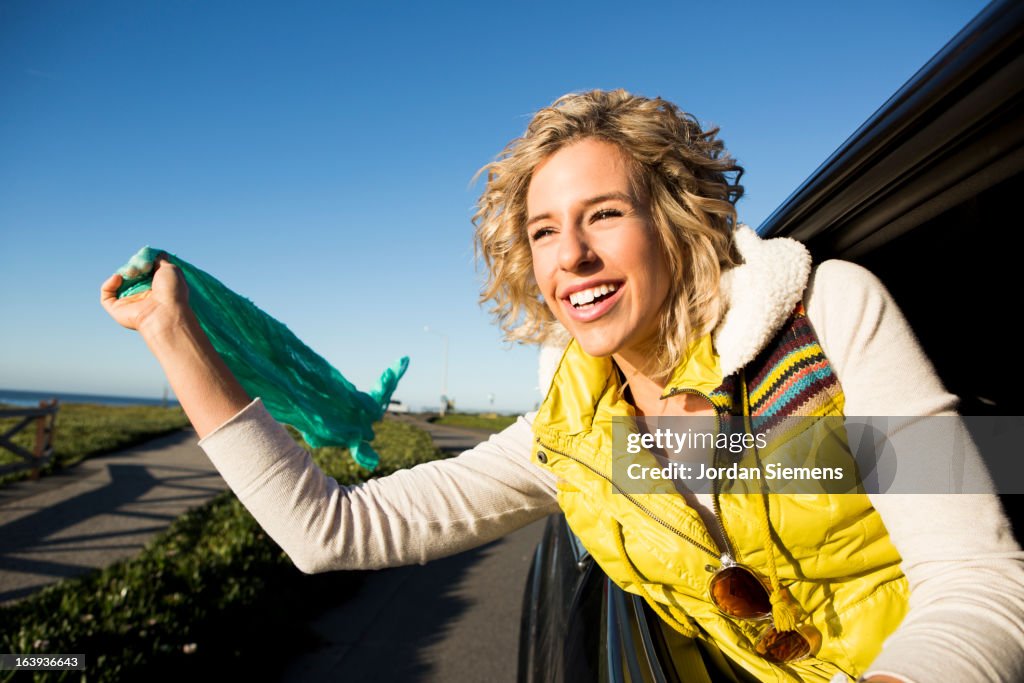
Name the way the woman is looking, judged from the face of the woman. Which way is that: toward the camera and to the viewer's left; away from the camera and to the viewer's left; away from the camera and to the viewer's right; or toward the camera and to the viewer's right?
toward the camera and to the viewer's left

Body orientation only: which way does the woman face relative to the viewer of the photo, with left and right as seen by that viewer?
facing the viewer and to the left of the viewer

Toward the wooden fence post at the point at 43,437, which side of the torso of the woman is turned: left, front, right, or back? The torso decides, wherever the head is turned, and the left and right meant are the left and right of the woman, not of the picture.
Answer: right
